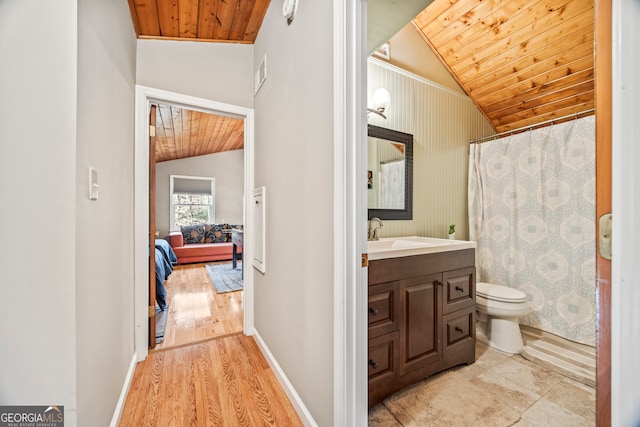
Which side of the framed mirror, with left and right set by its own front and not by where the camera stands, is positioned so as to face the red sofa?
back

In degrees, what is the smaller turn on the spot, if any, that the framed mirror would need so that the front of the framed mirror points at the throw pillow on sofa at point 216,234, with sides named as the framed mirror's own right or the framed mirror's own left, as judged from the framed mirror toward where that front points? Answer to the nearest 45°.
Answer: approximately 180°

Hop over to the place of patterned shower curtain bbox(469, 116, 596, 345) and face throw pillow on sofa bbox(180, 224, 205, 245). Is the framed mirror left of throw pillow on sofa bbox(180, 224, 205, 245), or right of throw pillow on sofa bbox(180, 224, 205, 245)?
left

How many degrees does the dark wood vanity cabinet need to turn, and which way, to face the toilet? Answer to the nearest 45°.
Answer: approximately 90° to its left

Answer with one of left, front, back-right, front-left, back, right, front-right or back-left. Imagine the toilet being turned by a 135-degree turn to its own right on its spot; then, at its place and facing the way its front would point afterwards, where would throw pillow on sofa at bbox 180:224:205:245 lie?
front

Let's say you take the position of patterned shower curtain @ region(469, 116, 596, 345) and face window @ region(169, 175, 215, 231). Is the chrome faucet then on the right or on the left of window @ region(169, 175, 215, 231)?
left

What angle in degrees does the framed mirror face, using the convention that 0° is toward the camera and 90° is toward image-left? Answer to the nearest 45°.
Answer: approximately 315°

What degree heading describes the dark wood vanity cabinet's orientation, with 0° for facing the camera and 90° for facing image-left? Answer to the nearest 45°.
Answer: approximately 315°

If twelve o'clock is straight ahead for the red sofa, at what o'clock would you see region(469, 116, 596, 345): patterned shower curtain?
The patterned shower curtain is roughly at 11 o'clock from the red sofa.

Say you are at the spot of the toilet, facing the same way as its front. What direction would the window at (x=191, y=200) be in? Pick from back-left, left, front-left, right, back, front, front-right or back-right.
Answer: back-right
